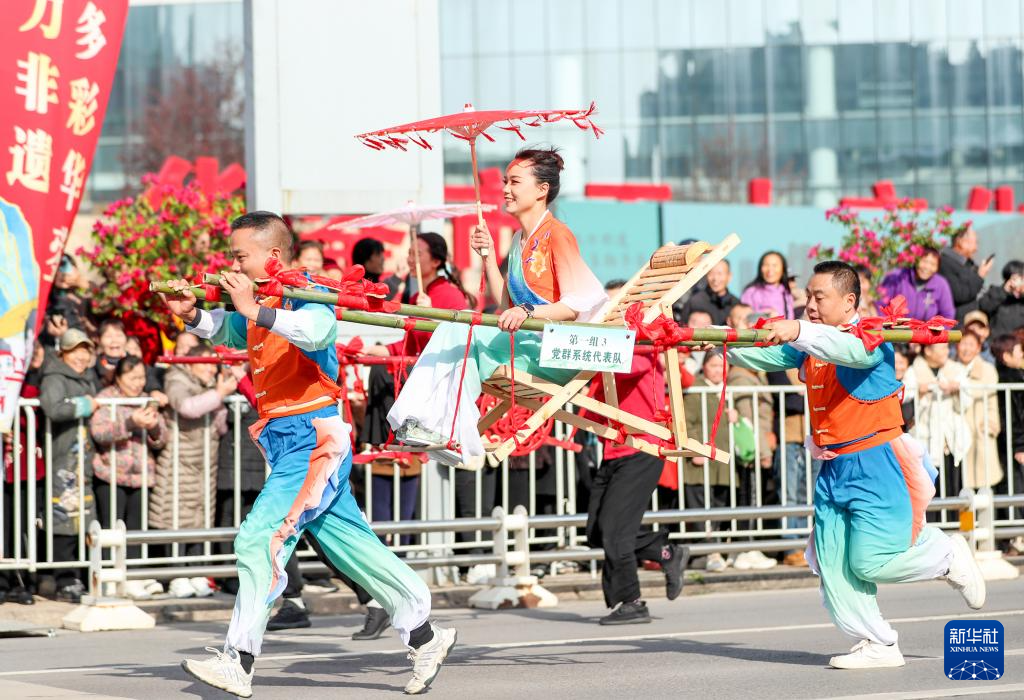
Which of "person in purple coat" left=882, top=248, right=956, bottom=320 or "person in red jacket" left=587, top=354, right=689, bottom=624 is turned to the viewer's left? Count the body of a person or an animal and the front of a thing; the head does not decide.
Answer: the person in red jacket

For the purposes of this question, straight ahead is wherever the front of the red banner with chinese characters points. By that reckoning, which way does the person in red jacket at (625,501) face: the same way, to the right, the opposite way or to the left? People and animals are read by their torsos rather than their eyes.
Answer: to the right

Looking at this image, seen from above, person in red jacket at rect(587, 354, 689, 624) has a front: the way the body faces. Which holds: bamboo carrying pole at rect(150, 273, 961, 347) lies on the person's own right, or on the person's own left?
on the person's own left

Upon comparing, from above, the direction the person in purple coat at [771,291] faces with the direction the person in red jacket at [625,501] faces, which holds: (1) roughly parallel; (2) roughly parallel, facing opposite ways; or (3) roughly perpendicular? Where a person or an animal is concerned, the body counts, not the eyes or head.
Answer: roughly perpendicular

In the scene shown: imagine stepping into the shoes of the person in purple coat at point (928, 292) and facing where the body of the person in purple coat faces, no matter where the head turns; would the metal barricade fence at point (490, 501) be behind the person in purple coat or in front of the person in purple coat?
in front

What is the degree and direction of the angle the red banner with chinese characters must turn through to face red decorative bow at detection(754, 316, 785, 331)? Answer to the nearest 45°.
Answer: approximately 45° to its left

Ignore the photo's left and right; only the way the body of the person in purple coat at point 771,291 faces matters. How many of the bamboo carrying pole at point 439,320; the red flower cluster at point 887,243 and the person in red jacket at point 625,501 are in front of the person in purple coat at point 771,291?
2

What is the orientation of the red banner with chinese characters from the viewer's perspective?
toward the camera

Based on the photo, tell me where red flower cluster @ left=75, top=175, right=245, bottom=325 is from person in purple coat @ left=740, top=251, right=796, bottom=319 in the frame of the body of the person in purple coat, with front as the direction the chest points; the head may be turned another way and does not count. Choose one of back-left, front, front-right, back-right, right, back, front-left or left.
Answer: right

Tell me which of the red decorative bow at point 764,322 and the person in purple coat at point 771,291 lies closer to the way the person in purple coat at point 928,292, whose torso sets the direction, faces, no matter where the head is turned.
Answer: the red decorative bow

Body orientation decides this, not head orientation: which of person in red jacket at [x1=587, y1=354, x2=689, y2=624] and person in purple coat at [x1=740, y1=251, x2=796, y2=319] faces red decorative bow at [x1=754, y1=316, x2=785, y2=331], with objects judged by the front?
the person in purple coat

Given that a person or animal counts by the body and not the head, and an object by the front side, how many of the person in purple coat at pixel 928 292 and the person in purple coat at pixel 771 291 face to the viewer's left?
0

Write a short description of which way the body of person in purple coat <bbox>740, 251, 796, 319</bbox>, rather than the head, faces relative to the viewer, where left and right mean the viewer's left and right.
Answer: facing the viewer

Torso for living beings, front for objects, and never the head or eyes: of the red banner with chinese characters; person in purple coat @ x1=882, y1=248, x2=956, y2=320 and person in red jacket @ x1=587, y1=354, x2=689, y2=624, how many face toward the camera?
2

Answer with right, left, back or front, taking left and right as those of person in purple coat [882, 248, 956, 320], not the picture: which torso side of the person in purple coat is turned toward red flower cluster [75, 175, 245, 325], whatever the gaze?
right

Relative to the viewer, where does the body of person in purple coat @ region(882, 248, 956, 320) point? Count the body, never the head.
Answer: toward the camera

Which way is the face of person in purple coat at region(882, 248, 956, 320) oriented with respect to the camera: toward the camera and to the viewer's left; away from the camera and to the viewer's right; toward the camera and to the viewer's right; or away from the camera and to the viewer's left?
toward the camera and to the viewer's left

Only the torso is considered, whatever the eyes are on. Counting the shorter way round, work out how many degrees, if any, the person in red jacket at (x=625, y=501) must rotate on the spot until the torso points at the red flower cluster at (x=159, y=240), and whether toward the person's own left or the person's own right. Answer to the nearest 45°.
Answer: approximately 45° to the person's own right

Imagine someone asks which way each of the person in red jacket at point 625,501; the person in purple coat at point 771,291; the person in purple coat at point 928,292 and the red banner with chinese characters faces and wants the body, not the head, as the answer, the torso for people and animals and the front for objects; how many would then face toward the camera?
3

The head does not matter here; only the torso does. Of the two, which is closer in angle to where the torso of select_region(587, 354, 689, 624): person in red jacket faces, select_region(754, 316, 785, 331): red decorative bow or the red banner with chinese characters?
the red banner with chinese characters

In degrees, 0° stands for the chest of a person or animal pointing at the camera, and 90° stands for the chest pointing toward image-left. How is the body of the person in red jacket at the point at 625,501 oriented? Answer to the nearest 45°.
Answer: approximately 90°
